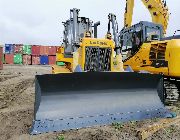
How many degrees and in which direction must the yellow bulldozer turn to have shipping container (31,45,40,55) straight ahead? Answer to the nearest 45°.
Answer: approximately 180°

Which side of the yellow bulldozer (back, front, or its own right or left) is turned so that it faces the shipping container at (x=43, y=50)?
back

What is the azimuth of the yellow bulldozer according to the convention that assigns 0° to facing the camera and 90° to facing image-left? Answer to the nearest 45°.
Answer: approximately 0°

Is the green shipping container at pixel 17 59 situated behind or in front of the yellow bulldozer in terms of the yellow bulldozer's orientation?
behind

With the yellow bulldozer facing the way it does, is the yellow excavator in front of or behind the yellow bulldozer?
behind

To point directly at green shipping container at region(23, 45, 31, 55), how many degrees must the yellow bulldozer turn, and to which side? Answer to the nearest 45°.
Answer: approximately 180°

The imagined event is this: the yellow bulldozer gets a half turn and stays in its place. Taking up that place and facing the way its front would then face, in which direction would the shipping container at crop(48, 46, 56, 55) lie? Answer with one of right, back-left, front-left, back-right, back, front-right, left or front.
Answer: front

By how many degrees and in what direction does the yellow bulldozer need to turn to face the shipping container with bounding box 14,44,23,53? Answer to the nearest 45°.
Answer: approximately 180°
